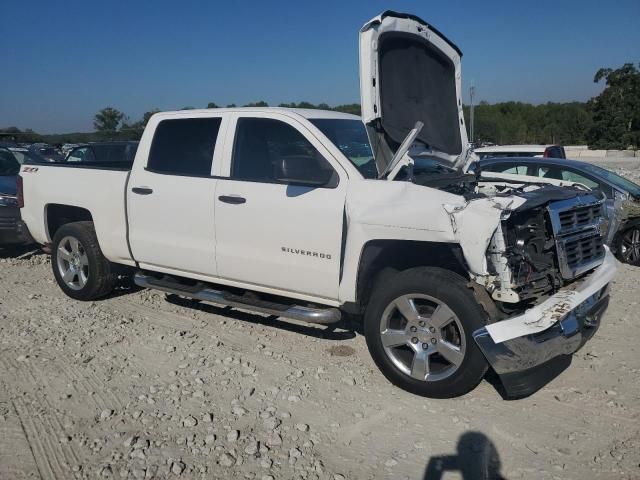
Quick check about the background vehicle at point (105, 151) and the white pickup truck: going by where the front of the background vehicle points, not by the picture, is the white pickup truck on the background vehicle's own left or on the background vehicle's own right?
on the background vehicle's own left

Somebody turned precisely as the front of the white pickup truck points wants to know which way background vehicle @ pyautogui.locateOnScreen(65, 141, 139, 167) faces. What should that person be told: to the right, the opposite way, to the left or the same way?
to the right

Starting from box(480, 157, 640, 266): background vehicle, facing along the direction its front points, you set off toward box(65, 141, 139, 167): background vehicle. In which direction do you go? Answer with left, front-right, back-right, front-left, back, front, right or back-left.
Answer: back-right

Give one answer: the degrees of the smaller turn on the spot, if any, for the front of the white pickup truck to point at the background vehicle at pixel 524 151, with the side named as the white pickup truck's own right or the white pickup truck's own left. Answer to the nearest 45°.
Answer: approximately 90° to the white pickup truck's own left

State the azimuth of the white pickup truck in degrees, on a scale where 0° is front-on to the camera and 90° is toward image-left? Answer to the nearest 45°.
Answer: approximately 315°

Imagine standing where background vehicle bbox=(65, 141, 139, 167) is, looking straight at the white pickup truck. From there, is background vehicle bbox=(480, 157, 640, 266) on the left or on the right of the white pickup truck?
left

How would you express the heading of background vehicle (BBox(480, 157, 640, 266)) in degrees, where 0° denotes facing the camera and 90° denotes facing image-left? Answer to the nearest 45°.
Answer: approximately 315°

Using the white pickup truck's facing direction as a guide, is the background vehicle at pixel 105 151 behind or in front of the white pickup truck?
behind
